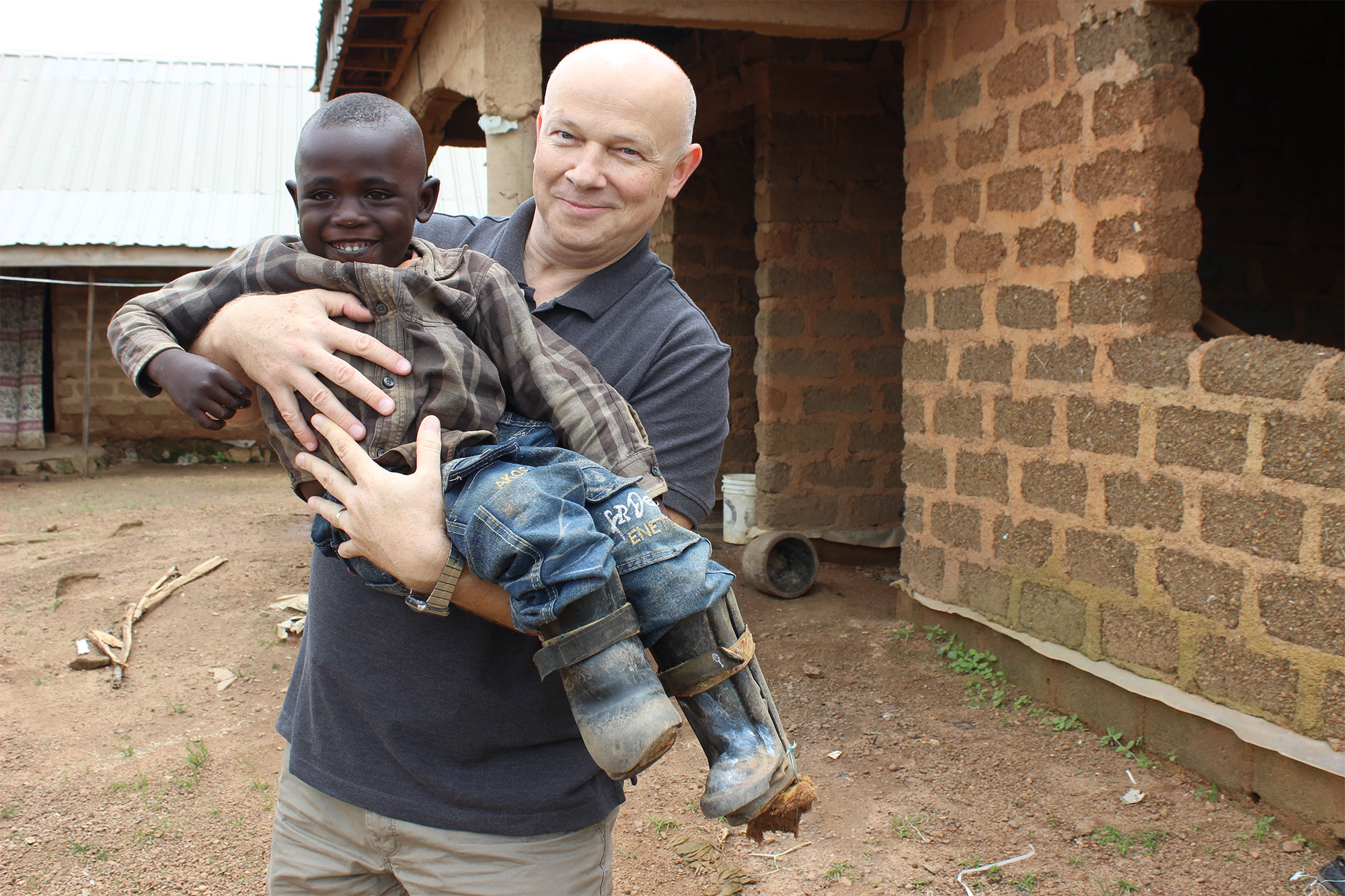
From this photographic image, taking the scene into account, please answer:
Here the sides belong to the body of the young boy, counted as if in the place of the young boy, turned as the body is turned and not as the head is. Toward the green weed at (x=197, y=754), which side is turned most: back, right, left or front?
back

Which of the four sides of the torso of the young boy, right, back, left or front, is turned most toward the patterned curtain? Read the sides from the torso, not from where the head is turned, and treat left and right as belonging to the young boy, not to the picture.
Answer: back

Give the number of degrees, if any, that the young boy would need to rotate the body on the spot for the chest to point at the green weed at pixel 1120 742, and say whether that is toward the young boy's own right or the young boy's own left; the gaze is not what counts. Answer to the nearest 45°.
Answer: approximately 135° to the young boy's own left

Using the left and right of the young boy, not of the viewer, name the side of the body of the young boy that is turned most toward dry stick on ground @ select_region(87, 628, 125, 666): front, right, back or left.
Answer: back

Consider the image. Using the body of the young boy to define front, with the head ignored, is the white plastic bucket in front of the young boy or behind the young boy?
behind

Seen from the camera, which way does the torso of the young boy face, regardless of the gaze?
toward the camera

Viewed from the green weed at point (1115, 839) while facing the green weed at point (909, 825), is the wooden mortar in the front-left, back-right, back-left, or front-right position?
front-right
